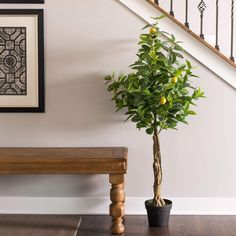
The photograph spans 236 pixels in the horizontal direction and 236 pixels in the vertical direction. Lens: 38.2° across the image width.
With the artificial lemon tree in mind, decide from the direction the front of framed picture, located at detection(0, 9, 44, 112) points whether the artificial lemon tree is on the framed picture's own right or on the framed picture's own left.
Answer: on the framed picture's own left

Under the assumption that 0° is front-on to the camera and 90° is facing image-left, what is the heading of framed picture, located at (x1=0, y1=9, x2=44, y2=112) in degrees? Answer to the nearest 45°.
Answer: approximately 0°
